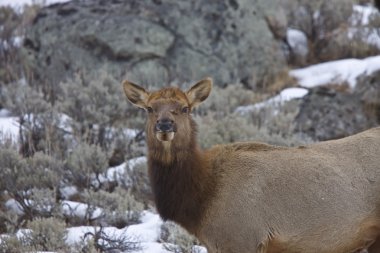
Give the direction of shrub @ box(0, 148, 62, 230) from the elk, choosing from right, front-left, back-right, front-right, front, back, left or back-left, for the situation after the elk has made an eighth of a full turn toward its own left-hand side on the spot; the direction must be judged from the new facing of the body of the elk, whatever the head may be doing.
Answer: right

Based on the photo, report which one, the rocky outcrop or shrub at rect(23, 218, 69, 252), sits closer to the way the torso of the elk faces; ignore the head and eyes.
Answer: the shrub

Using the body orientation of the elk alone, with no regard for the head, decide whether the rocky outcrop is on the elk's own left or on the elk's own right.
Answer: on the elk's own right

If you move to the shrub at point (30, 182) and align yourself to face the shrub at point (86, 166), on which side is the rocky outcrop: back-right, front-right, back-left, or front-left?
front-left

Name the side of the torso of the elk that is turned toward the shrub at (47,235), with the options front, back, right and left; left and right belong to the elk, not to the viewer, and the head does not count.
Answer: front

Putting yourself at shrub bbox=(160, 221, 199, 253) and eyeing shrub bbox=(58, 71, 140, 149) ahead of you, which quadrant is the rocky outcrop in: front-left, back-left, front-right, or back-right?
front-right

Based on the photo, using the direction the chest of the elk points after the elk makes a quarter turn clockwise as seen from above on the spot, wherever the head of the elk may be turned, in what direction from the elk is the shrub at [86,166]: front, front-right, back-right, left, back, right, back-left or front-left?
front-left

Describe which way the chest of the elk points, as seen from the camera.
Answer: to the viewer's left

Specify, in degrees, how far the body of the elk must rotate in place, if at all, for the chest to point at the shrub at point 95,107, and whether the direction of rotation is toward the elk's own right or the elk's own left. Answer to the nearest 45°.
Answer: approximately 45° to the elk's own right

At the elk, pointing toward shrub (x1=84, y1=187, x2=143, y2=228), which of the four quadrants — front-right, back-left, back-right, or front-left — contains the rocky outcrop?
front-right

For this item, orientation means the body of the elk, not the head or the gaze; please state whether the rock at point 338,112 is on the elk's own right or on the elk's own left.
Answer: on the elk's own right
